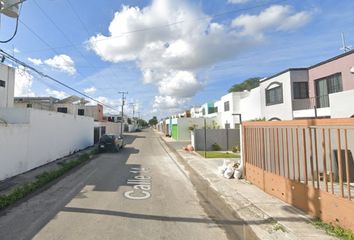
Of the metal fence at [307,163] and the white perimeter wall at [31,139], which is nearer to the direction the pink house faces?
the white perimeter wall

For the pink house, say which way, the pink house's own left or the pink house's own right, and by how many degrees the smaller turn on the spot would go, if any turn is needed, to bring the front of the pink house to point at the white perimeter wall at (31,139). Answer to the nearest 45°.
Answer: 0° — it already faces it

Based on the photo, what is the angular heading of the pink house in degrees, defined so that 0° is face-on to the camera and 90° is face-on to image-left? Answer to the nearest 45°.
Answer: approximately 45°

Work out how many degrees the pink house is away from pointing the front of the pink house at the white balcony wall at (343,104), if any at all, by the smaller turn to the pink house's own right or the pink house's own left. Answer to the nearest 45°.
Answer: approximately 45° to the pink house's own left

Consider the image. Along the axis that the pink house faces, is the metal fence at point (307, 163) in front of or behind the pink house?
in front

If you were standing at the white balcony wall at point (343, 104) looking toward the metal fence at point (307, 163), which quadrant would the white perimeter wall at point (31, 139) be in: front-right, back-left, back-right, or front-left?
front-right

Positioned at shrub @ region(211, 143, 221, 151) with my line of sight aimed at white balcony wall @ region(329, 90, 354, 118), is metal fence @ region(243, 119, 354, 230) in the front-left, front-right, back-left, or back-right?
front-right
